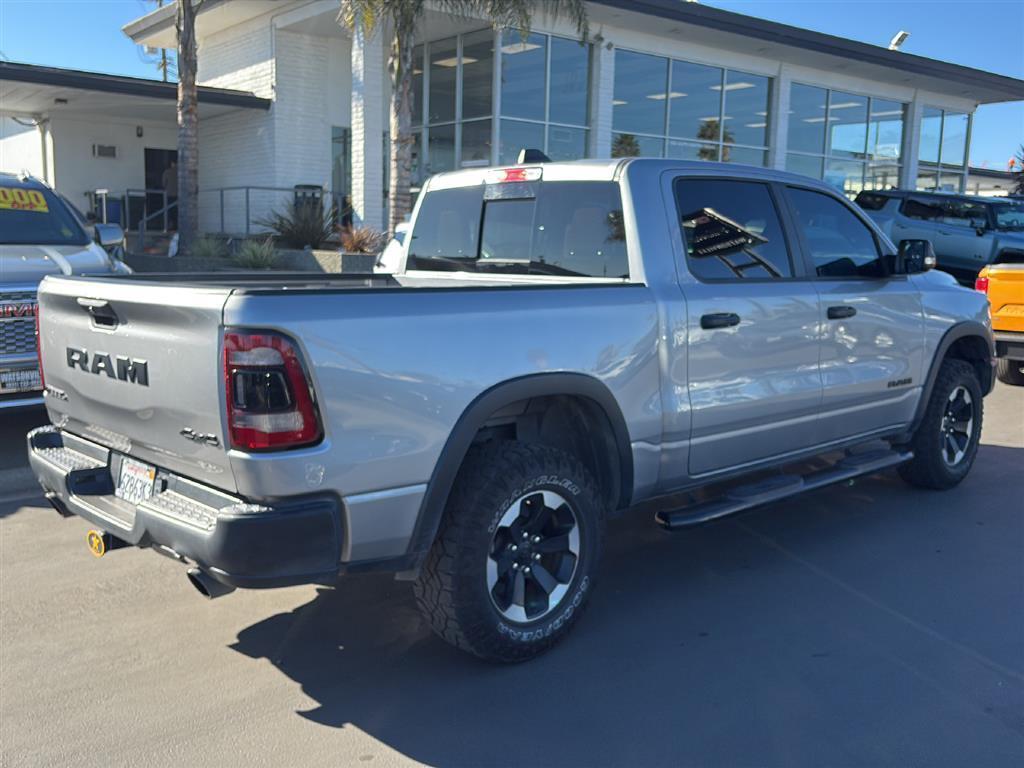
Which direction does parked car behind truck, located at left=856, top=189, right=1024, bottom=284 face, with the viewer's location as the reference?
facing the viewer and to the right of the viewer

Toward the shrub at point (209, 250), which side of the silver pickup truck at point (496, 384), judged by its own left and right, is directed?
left

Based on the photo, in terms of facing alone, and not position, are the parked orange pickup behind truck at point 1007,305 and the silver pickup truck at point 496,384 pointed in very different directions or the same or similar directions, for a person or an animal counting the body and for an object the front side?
same or similar directions

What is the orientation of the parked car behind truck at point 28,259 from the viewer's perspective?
toward the camera

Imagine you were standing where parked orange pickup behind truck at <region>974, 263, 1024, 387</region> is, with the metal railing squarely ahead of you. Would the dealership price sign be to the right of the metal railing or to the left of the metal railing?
left

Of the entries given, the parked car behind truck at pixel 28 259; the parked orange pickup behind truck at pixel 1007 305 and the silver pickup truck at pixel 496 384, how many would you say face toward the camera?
1

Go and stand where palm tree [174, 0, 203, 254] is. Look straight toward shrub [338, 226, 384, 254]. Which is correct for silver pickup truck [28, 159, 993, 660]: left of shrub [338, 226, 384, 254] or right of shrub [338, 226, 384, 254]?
right

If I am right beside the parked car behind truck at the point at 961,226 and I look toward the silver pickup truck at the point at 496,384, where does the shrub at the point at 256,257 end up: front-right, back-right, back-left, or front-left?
front-right

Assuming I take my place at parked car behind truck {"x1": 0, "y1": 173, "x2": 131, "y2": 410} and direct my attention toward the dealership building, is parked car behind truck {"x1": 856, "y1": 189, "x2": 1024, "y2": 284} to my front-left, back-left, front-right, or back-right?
front-right

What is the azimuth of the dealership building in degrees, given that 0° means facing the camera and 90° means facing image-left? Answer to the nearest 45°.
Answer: approximately 315°

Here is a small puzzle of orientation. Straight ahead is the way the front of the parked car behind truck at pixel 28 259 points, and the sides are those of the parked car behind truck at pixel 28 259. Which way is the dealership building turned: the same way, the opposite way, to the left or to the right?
the same way

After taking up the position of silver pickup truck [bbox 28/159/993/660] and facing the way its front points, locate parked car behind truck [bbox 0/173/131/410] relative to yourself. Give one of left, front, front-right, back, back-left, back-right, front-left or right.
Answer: left

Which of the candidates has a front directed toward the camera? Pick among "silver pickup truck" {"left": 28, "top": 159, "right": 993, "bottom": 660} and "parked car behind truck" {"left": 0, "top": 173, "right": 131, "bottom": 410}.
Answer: the parked car behind truck
